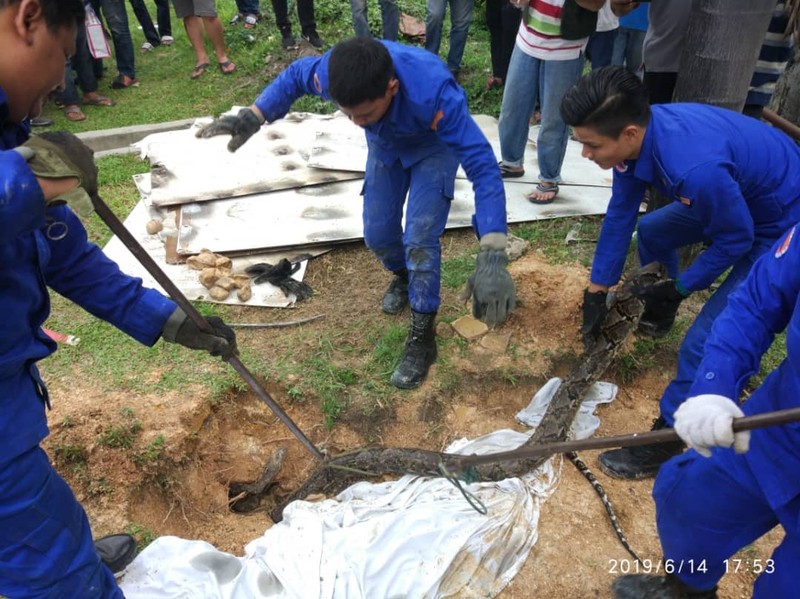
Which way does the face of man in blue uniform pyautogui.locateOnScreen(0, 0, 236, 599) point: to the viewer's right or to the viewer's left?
to the viewer's right

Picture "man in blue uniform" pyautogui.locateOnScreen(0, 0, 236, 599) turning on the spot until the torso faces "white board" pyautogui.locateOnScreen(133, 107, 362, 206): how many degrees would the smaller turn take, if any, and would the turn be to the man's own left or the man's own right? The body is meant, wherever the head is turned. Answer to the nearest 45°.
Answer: approximately 90° to the man's own left

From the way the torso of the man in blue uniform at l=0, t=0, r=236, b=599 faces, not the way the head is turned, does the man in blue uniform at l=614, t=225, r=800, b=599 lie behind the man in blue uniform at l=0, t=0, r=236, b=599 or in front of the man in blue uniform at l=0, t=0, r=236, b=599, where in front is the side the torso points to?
in front

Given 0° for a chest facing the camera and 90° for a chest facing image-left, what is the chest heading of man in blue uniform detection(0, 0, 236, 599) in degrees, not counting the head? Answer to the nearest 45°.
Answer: approximately 270°

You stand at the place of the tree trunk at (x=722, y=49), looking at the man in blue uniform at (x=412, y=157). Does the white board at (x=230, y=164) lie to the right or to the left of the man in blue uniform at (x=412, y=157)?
right

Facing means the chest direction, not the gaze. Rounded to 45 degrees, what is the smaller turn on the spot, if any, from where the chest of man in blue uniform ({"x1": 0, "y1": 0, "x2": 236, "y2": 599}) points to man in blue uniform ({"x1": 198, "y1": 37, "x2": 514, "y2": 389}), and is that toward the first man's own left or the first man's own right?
approximately 45° to the first man's own left

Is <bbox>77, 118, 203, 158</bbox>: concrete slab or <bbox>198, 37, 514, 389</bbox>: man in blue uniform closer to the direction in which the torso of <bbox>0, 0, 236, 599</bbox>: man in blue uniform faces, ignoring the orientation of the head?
the man in blue uniform

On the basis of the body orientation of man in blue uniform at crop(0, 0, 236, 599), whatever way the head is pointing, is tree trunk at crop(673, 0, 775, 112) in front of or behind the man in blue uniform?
in front

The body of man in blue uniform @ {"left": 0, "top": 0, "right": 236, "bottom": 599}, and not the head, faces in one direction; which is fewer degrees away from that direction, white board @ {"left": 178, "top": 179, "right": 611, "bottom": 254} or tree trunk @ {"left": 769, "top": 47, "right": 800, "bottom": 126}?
the tree trunk

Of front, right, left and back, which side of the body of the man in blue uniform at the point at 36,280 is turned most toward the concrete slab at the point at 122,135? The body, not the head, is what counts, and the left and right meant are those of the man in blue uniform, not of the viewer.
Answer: left
